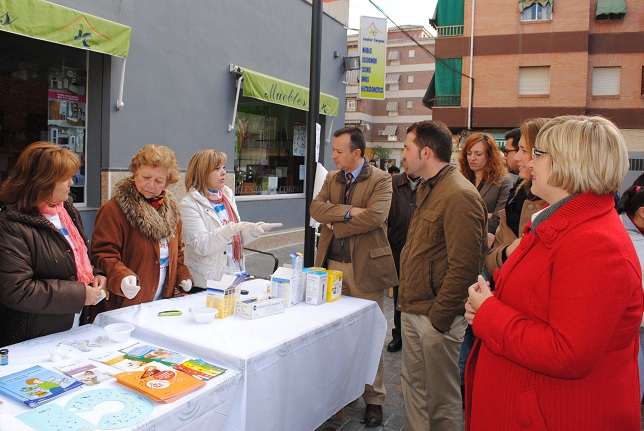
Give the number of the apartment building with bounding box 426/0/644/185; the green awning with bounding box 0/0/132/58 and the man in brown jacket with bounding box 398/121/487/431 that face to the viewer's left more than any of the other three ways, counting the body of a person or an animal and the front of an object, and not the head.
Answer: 1

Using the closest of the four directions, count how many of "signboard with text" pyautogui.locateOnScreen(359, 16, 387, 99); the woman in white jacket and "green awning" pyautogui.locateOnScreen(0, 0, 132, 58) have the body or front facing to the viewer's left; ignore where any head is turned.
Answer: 0

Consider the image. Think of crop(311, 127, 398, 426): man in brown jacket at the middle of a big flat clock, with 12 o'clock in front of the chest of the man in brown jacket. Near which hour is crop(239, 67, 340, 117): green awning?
The green awning is roughly at 4 o'clock from the man in brown jacket.

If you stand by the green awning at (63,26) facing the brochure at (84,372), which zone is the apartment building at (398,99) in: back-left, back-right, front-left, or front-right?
back-left

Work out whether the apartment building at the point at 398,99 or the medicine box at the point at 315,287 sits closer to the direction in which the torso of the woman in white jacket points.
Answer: the medicine box

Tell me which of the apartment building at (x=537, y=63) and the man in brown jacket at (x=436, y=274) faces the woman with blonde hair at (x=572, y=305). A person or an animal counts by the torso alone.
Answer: the apartment building

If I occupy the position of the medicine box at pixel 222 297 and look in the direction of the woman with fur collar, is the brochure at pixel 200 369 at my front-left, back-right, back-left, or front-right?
back-left

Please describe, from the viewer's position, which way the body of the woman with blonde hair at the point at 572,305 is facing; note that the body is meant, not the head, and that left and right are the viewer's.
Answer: facing to the left of the viewer

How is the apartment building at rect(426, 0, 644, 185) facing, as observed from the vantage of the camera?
facing the viewer

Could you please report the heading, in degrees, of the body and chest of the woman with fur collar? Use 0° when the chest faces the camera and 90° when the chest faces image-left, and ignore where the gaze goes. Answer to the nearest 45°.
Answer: approximately 315°

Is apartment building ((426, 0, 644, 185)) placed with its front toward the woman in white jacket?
yes

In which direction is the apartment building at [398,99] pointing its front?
toward the camera

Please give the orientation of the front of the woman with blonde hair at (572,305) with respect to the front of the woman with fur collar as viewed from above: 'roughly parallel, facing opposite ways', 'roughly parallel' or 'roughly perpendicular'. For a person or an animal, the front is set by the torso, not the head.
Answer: roughly parallel, facing opposite ways

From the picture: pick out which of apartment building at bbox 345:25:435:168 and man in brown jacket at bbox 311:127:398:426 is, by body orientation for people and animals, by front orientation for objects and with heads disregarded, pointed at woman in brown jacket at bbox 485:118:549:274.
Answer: the apartment building

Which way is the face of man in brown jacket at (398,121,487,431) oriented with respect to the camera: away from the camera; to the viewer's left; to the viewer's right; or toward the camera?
to the viewer's left

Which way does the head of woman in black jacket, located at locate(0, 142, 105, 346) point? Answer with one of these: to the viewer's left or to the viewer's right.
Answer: to the viewer's right

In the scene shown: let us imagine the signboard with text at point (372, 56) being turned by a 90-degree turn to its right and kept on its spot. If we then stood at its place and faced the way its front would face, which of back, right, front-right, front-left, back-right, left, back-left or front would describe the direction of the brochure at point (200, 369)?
left

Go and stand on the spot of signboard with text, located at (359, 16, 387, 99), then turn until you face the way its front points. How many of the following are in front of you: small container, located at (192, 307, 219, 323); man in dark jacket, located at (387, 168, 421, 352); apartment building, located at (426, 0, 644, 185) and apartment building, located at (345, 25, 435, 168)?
2

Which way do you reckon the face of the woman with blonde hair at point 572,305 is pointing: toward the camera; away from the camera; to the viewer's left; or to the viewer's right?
to the viewer's left
